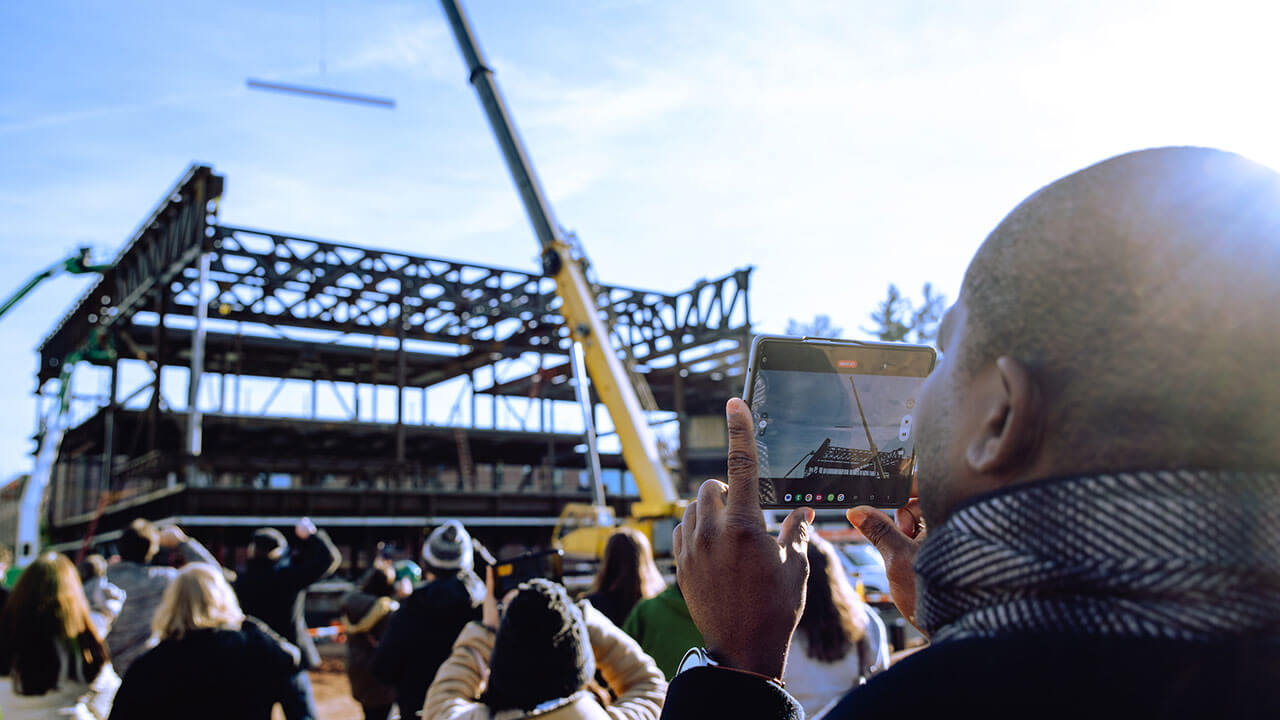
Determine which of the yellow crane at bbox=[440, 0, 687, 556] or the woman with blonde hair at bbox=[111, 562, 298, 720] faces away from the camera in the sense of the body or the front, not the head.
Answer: the woman with blonde hair

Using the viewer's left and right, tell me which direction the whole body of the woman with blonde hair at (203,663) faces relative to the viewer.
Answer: facing away from the viewer

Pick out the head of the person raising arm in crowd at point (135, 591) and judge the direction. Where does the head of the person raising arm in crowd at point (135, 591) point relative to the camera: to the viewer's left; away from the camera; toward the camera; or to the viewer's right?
away from the camera

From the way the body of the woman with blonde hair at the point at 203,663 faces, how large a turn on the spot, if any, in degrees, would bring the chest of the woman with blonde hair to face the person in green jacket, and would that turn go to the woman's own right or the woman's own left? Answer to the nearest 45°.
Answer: approximately 135° to the woman's own right

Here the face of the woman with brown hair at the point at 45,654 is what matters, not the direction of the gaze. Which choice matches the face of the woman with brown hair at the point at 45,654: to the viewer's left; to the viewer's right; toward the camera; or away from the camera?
away from the camera

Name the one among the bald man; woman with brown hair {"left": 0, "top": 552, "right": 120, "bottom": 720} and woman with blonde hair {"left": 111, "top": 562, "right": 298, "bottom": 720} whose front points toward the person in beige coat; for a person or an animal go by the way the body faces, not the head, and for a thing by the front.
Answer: the bald man

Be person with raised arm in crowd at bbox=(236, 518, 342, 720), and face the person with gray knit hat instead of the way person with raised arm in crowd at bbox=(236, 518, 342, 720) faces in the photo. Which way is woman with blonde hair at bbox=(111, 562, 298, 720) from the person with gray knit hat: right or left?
right

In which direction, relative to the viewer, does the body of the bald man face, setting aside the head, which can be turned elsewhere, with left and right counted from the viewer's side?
facing away from the viewer and to the left of the viewer

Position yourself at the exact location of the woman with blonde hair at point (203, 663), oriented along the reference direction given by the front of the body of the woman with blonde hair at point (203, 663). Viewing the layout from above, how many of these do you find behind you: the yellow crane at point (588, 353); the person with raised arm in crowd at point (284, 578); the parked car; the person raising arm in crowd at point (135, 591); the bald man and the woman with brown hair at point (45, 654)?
1

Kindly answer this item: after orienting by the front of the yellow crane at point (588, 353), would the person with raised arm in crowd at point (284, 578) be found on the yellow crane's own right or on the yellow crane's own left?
on the yellow crane's own left

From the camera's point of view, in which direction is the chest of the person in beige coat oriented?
away from the camera

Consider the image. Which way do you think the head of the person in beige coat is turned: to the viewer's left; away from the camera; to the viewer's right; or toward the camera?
away from the camera

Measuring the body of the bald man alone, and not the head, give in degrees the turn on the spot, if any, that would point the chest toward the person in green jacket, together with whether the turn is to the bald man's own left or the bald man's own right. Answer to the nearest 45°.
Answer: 0° — they already face them

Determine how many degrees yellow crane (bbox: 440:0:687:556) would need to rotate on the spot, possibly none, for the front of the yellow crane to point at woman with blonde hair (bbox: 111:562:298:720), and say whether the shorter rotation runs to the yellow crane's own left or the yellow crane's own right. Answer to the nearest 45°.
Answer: approximately 90° to the yellow crane's own left

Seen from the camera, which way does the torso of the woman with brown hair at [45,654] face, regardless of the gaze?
away from the camera
